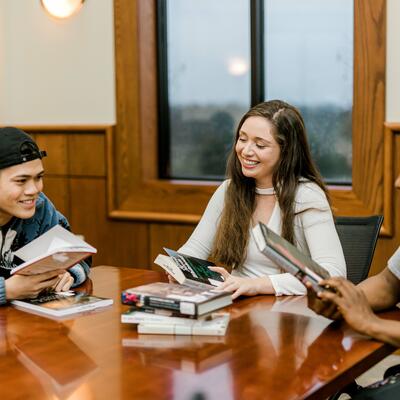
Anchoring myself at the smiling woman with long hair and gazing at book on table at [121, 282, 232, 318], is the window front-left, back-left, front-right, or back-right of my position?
back-right

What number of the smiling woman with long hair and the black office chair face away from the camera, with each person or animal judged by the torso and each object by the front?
0

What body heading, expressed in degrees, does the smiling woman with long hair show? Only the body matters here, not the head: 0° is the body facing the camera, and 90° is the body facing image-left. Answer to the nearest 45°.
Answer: approximately 45°

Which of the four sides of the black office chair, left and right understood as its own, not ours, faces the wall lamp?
right

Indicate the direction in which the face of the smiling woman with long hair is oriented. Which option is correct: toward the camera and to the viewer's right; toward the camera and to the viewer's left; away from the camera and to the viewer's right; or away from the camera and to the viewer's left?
toward the camera and to the viewer's left

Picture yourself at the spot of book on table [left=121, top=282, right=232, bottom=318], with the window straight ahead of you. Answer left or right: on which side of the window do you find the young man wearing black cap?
left

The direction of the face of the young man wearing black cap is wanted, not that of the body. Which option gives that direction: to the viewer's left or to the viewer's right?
to the viewer's right

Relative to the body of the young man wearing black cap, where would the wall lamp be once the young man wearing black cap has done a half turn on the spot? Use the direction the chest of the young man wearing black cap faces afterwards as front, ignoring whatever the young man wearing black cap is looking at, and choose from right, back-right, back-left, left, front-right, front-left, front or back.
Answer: front-right

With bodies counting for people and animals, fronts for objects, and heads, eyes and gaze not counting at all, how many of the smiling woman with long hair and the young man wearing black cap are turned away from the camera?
0

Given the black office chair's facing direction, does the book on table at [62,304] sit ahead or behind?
ahead

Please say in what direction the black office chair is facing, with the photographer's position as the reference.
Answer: facing the viewer and to the left of the viewer

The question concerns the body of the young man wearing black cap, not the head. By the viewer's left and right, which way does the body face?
facing the viewer and to the right of the viewer

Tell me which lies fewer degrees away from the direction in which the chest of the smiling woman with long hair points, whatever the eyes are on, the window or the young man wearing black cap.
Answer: the young man wearing black cap

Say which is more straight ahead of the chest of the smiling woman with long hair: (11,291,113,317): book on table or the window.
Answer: the book on table

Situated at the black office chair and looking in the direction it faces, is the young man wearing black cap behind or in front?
in front

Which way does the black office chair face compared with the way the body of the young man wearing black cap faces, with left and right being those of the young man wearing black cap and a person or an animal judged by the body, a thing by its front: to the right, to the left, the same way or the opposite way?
to the right
